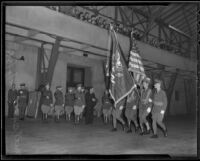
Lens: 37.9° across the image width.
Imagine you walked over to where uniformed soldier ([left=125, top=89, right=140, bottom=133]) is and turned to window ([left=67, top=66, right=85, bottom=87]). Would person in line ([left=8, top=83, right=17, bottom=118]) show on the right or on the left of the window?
left

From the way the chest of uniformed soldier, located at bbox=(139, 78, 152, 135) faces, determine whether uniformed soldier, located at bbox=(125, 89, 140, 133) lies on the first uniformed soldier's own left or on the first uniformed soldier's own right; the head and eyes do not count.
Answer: on the first uniformed soldier's own right

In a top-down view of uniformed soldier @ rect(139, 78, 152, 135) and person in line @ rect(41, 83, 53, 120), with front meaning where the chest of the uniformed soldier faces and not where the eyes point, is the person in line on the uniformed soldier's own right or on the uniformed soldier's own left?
on the uniformed soldier's own right

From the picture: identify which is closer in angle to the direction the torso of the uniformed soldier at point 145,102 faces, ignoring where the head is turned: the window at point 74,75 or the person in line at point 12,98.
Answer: the person in line

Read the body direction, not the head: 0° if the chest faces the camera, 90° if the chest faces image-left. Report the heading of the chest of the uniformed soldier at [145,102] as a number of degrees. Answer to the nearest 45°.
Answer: approximately 45°

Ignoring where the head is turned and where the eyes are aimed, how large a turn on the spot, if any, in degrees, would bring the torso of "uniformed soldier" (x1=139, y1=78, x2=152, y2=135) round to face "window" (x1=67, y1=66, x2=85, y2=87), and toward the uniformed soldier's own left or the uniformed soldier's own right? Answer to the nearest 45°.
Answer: approximately 90° to the uniformed soldier's own right
